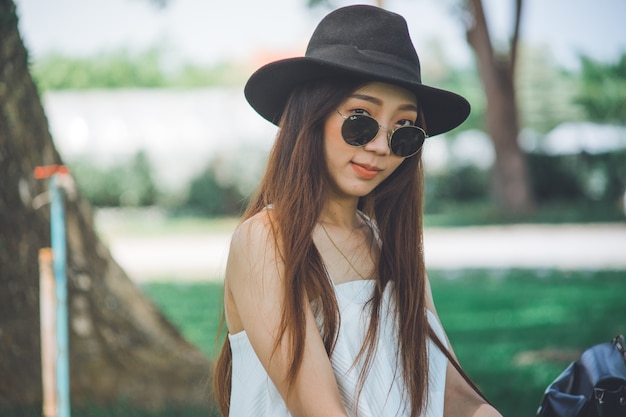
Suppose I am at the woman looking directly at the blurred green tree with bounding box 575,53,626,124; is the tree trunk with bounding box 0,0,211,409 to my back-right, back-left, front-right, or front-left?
front-left

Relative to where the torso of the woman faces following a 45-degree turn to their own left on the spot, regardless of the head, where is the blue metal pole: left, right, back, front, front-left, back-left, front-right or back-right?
back-left

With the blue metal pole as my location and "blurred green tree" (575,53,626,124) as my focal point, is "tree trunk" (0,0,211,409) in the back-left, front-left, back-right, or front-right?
front-left

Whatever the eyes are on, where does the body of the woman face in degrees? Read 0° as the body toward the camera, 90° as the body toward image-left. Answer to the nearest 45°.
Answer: approximately 315°

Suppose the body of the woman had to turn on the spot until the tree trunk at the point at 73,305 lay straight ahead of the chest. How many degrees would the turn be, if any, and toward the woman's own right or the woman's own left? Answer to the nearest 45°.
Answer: approximately 180°

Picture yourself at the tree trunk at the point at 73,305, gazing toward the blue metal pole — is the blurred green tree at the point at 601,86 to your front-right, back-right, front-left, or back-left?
back-left

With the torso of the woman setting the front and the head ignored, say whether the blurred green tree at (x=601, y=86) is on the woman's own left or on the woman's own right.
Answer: on the woman's own left
